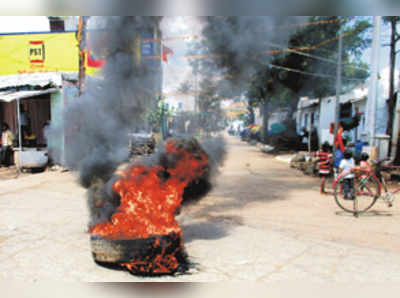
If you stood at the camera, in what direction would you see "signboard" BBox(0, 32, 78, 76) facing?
facing the viewer
